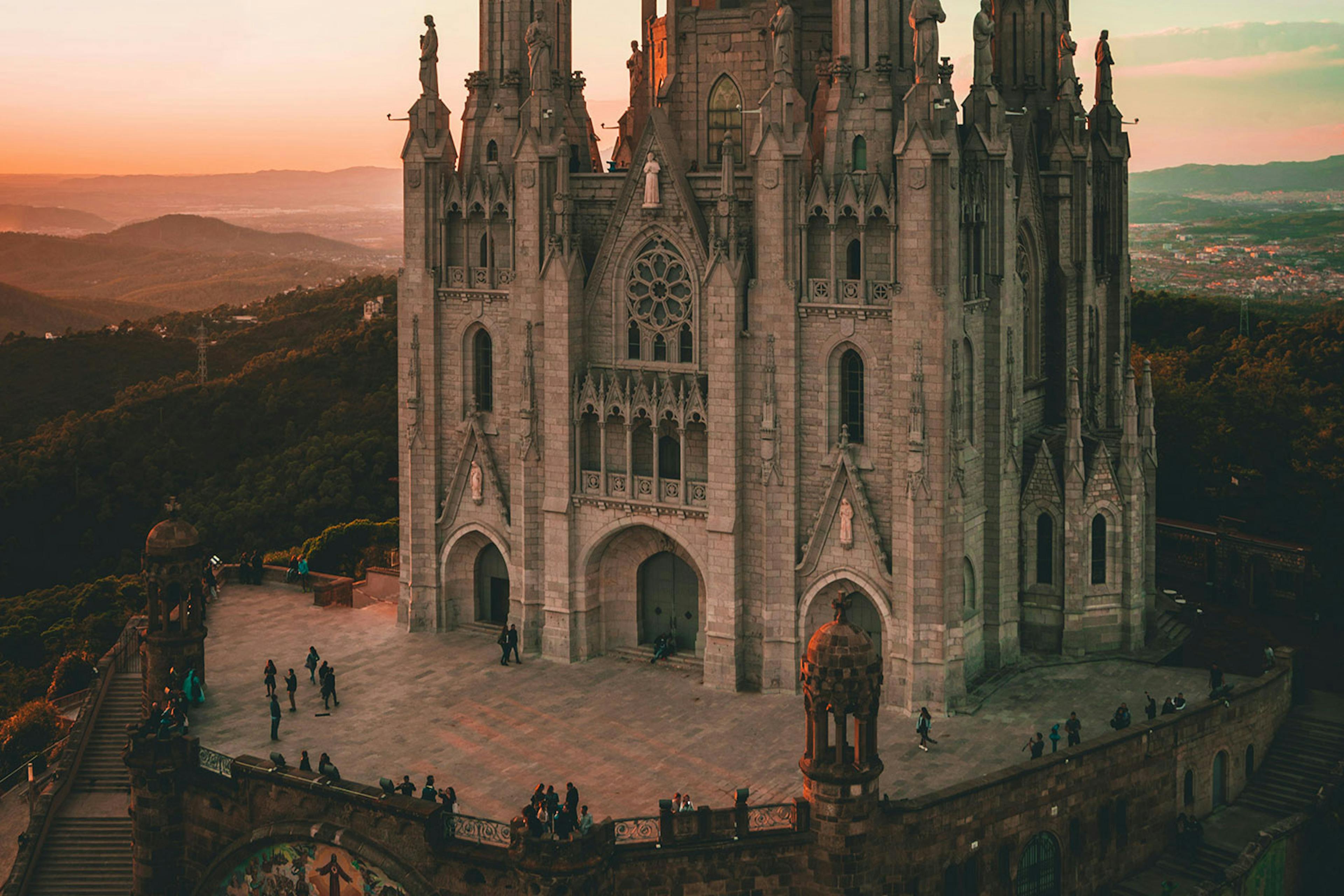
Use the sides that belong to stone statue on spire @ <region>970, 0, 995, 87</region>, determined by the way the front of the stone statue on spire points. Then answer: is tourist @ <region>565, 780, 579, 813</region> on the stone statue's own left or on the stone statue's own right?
on the stone statue's own right
